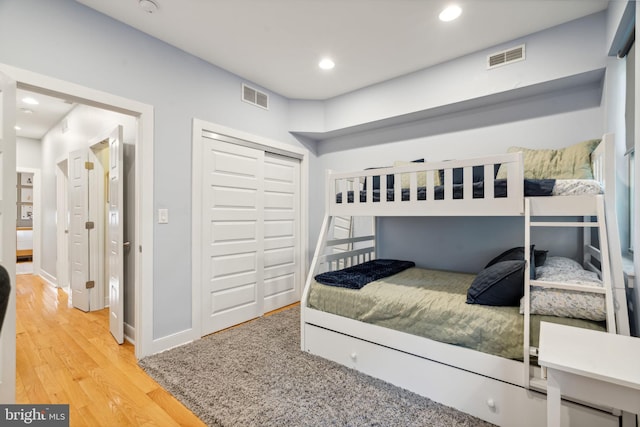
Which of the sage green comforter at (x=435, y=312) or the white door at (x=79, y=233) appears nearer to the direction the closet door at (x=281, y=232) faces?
the sage green comforter

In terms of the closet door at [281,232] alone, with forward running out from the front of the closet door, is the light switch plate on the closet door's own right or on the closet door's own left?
on the closet door's own right

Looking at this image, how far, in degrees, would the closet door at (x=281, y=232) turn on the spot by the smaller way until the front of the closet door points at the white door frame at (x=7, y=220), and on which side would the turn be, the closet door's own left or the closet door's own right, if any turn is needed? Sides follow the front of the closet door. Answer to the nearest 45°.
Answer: approximately 90° to the closet door's own right

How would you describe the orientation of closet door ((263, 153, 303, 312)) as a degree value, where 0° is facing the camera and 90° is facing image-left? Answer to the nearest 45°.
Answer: approximately 315°

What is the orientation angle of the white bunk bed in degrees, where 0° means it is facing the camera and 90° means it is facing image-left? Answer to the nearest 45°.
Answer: approximately 45°

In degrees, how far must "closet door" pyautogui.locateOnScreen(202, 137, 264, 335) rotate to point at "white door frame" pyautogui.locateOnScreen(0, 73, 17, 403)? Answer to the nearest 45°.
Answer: approximately 90° to its right

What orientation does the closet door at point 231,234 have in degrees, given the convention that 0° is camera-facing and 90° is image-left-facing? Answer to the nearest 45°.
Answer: approximately 315°

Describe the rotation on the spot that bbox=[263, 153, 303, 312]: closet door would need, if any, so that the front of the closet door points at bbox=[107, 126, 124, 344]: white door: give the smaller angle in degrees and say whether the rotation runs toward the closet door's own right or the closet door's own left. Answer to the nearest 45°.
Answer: approximately 90° to the closet door's own right
